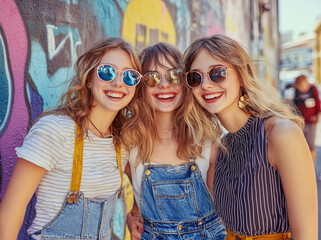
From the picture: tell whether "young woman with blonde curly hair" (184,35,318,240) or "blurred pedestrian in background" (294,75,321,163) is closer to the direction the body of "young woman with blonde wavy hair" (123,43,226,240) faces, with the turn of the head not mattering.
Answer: the young woman with blonde curly hair

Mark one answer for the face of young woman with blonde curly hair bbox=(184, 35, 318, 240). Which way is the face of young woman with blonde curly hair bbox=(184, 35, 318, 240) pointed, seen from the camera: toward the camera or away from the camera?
toward the camera

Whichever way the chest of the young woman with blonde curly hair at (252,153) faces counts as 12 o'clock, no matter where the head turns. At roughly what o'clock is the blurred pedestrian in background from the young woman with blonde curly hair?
The blurred pedestrian in background is roughly at 5 o'clock from the young woman with blonde curly hair.

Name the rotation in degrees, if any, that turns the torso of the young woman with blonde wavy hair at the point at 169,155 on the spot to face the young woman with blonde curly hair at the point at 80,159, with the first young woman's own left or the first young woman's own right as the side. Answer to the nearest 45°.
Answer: approximately 45° to the first young woman's own right

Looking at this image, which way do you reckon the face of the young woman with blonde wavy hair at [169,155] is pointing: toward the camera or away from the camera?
toward the camera

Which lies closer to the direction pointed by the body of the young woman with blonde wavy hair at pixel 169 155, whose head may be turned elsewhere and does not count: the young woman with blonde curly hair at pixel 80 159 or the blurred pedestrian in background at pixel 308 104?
the young woman with blonde curly hair

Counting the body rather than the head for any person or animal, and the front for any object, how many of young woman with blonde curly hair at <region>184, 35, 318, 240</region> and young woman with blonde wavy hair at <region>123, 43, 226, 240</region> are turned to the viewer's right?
0

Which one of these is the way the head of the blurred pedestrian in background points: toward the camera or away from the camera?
toward the camera

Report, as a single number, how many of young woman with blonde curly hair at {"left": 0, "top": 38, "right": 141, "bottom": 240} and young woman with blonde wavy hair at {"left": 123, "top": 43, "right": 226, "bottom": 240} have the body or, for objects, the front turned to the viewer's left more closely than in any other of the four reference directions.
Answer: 0

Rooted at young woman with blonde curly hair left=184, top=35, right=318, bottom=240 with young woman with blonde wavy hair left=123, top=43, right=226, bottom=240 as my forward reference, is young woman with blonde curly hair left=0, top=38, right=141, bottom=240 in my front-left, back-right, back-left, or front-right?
front-left

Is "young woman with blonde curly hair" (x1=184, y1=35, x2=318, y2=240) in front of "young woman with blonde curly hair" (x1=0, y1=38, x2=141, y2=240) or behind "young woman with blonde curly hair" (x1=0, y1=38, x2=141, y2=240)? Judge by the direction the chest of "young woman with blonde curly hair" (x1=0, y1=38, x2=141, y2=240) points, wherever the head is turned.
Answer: in front

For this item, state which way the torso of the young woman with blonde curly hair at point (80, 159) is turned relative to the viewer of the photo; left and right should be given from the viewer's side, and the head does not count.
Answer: facing the viewer and to the right of the viewer

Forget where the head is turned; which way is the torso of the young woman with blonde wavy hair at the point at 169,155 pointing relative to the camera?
toward the camera

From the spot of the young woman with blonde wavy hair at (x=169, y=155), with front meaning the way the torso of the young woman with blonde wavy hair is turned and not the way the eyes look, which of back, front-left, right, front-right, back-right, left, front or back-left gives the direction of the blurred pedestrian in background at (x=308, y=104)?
back-left
